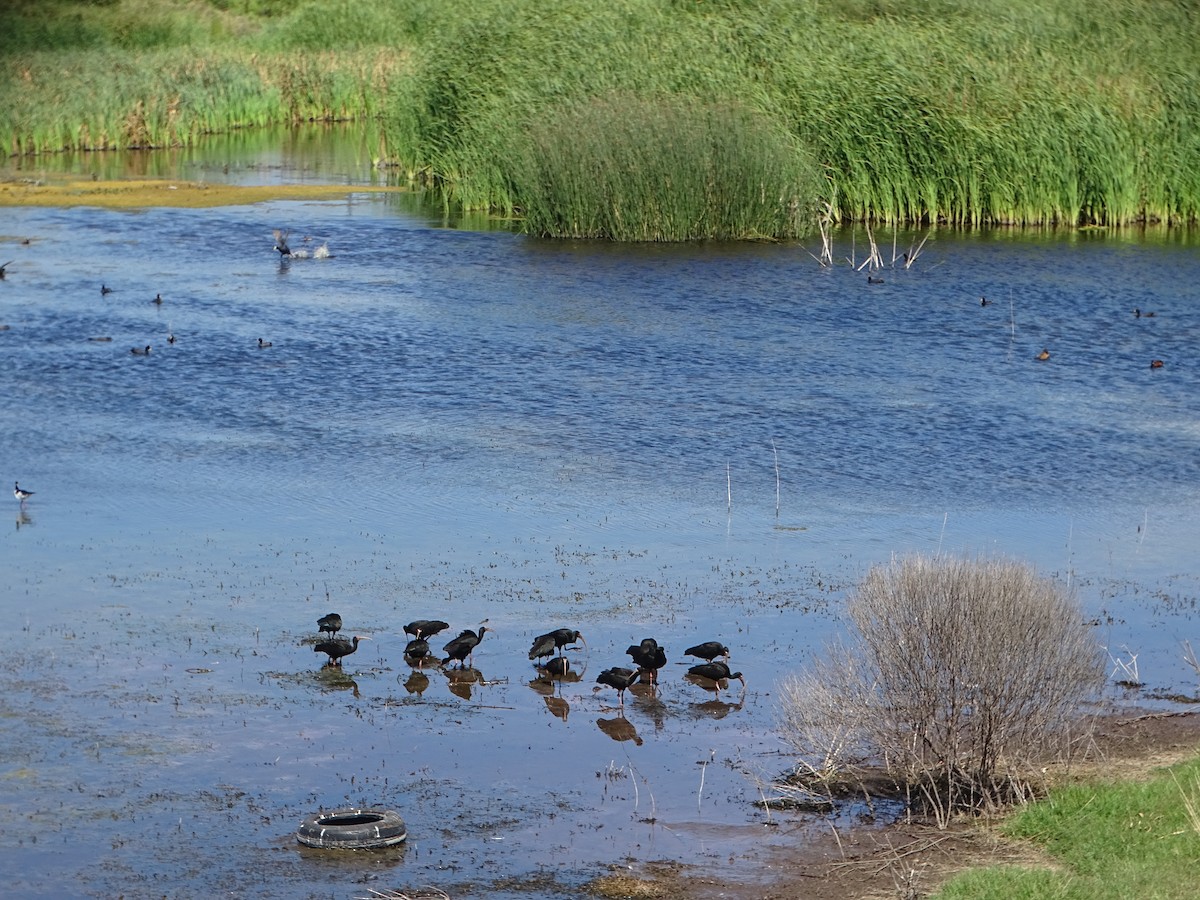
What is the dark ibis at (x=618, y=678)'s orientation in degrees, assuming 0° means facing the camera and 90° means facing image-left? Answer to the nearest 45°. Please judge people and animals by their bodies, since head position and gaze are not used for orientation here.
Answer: approximately 270°

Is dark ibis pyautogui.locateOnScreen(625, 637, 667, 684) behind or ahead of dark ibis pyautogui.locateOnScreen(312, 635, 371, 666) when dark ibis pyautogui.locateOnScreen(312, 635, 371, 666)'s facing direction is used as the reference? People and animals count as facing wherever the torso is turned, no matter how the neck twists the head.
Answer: ahead

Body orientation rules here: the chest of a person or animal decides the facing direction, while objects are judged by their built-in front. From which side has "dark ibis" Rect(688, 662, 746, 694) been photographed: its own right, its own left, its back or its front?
right

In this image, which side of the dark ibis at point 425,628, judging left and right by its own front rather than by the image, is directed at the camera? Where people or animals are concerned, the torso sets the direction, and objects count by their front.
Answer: left

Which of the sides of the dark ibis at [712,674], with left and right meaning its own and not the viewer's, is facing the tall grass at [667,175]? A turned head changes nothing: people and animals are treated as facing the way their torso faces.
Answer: left

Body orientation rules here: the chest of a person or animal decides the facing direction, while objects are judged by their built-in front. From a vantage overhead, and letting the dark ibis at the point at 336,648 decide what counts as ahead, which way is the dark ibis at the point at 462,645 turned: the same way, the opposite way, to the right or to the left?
the same way

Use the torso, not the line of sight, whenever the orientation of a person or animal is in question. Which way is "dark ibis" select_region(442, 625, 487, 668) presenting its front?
to the viewer's right

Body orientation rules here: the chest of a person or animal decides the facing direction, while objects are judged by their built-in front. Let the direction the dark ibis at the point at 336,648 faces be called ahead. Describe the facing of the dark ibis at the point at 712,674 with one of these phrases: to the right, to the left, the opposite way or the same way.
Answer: the same way

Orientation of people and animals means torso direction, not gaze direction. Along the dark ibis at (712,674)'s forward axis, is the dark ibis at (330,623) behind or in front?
behind

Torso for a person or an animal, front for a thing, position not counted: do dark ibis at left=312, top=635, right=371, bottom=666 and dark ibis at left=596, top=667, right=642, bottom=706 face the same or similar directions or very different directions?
same or similar directions
